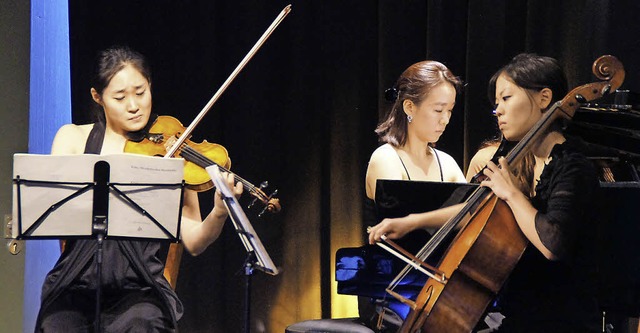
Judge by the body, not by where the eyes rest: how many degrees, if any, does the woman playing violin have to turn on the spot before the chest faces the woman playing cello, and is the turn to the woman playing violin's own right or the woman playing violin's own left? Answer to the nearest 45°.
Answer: approximately 45° to the woman playing violin's own left

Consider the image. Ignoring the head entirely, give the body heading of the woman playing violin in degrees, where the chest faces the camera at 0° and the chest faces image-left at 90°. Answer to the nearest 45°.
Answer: approximately 0°

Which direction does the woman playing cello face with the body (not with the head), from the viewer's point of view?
to the viewer's left

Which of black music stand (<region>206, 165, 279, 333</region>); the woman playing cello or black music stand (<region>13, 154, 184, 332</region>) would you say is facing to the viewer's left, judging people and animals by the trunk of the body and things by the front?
the woman playing cello

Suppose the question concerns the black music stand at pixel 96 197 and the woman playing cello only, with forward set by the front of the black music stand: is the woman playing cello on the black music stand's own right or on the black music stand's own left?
on the black music stand's own right

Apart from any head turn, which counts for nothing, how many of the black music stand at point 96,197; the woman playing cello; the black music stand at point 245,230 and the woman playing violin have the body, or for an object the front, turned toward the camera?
1

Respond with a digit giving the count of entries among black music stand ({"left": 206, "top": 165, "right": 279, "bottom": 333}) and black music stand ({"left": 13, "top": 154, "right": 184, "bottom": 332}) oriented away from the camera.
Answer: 1

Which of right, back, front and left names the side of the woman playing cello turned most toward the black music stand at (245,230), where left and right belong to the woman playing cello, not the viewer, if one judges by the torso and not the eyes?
front

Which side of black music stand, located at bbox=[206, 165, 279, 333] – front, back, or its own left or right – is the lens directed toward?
right

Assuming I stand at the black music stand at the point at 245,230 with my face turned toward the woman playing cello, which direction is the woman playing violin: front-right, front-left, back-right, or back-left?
back-left

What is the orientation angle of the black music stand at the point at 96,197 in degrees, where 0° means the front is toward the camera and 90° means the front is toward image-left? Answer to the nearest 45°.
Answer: approximately 180°

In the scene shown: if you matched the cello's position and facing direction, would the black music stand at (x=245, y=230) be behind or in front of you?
in front

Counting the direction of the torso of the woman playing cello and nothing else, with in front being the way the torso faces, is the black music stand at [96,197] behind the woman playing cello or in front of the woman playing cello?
in front

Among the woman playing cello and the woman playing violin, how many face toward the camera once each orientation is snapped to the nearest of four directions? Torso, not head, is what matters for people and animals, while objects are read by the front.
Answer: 1
